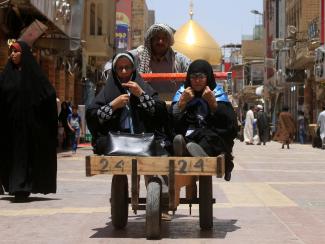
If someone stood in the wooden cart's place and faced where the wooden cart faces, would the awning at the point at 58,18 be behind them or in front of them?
behind

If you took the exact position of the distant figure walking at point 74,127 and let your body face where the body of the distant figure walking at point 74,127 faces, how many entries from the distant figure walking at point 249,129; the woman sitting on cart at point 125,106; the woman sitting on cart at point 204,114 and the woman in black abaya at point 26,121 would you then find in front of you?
3

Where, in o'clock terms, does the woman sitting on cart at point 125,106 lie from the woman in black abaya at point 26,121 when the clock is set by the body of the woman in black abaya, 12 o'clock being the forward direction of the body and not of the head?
The woman sitting on cart is roughly at 10 o'clock from the woman in black abaya.
